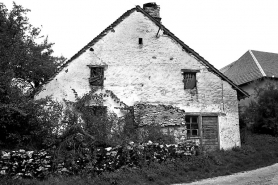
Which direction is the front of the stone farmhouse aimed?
toward the camera

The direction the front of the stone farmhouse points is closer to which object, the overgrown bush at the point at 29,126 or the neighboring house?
the overgrown bush

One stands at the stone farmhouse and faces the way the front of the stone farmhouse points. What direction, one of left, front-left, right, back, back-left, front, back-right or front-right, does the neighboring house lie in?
back-left

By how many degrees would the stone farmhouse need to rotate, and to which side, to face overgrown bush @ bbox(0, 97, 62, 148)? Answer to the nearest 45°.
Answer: approximately 45° to its right

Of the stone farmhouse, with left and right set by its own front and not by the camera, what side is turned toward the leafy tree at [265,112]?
left
